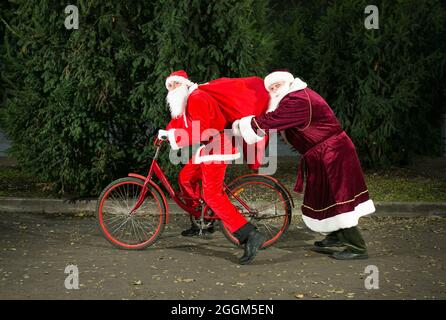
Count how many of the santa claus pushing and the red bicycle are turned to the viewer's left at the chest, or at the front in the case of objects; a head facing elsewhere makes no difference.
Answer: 2

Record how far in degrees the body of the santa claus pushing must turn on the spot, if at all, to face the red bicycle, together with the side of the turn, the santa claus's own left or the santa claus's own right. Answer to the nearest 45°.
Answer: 0° — they already face it

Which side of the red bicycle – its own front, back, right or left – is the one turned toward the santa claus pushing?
back

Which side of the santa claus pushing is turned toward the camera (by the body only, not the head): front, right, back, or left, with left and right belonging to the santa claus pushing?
left

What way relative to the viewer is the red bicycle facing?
to the viewer's left
